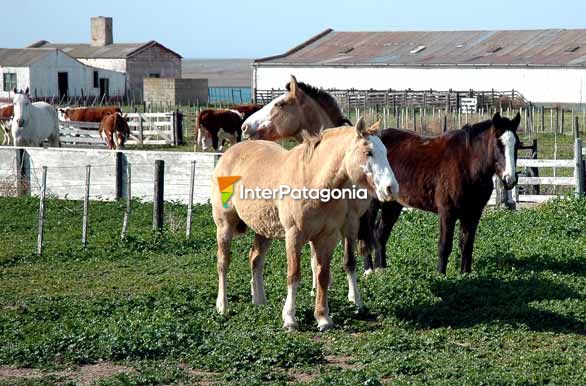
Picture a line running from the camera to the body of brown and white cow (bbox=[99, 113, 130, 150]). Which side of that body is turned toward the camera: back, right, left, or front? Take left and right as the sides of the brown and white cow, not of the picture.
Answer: back

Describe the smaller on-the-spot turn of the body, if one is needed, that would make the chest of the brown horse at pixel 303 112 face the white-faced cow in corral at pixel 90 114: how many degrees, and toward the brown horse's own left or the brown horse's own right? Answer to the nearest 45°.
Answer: approximately 90° to the brown horse's own right

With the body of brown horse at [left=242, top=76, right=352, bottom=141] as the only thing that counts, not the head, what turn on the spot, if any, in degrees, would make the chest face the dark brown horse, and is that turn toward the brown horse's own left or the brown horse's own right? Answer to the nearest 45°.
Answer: approximately 180°

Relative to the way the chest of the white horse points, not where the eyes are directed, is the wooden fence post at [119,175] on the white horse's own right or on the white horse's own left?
on the white horse's own left

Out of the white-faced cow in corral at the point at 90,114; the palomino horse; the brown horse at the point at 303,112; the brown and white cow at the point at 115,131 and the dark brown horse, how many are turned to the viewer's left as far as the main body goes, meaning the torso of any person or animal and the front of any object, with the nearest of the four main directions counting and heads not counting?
2

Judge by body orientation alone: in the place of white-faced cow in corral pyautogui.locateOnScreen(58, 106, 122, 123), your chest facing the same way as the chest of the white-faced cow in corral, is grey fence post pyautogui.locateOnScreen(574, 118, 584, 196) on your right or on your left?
on your left

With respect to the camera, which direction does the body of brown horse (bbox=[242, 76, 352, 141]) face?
to the viewer's left

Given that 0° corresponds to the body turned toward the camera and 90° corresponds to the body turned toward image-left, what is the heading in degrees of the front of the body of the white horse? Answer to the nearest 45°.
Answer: approximately 45°

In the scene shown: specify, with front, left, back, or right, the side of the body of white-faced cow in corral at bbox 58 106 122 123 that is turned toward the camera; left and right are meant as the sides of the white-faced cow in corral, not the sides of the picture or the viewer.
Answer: left

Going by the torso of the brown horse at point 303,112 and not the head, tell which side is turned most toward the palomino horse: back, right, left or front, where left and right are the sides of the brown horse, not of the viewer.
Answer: left

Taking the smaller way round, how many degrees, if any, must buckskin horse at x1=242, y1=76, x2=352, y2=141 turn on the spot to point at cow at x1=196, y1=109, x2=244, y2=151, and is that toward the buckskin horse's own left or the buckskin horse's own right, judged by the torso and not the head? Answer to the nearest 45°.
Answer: approximately 90° to the buckskin horse's own right

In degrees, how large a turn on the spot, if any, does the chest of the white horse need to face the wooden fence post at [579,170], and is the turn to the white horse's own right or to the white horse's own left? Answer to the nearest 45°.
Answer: approximately 90° to the white horse's own left
